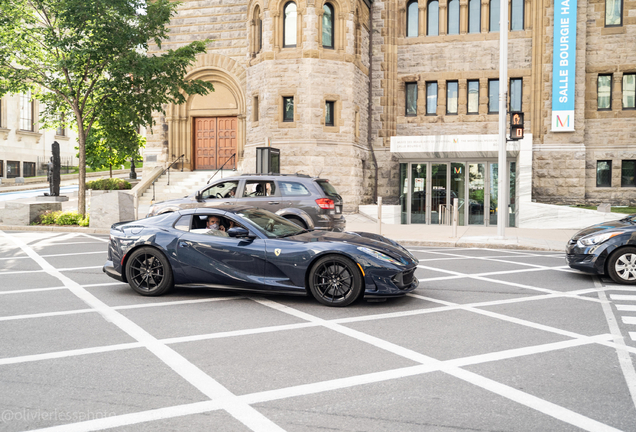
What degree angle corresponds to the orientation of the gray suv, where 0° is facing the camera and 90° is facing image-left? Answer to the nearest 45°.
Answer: approximately 90°

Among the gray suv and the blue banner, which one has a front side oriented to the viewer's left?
the gray suv

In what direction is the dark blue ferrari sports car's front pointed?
to the viewer's right

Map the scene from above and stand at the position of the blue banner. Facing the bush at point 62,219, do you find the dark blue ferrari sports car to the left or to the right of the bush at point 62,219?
left

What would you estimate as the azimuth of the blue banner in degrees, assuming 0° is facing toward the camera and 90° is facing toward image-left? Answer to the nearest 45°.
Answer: approximately 0°

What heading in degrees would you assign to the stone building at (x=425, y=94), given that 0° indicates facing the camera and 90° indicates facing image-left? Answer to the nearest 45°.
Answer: approximately 0°

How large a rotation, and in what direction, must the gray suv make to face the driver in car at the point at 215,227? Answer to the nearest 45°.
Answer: approximately 90° to its left

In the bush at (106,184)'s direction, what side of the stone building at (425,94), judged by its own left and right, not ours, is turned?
right
